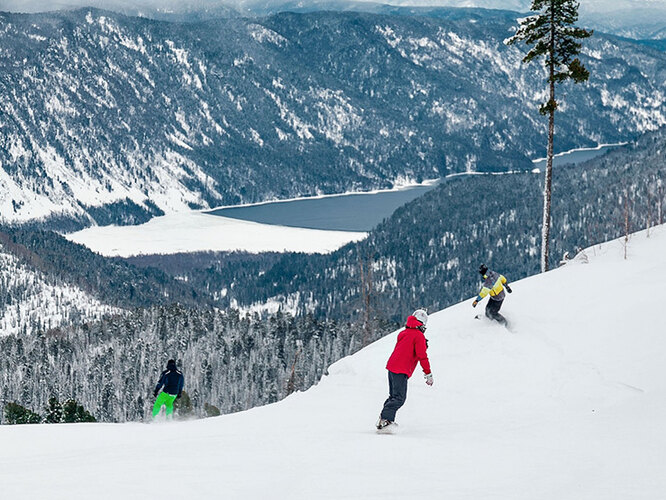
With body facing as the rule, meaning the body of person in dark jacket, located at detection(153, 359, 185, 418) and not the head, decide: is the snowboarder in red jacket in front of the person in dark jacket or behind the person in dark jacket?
behind

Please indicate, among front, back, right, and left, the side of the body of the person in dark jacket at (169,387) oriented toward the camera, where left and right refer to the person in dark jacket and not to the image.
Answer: back

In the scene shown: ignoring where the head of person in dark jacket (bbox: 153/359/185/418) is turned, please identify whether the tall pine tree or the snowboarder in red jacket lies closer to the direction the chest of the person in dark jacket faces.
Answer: the tall pine tree

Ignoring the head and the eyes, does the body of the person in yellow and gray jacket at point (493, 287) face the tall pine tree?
no

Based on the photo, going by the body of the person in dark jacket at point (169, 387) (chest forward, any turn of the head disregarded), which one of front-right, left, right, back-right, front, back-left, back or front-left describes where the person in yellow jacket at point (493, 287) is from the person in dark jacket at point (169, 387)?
right
